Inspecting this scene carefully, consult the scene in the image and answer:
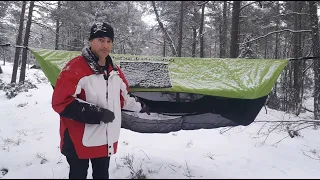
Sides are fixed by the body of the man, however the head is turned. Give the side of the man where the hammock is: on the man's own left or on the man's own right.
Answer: on the man's own left

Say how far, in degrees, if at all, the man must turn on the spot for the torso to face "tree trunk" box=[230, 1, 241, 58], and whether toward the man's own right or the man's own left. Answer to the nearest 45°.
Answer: approximately 90° to the man's own left

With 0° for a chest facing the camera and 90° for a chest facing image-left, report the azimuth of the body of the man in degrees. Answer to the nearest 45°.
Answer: approximately 315°

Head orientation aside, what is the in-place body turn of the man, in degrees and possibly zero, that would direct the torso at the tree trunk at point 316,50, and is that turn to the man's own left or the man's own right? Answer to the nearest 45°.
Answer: approximately 90° to the man's own left
